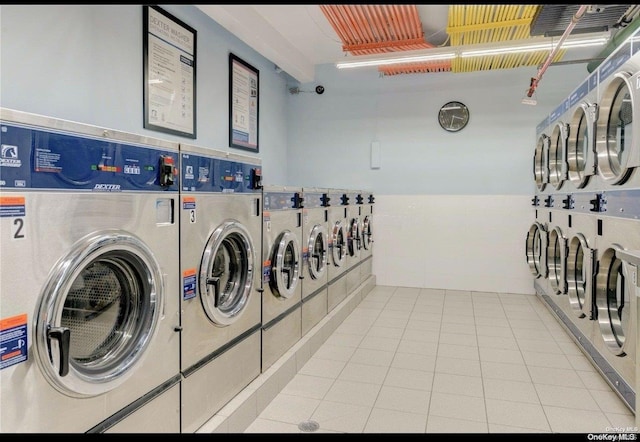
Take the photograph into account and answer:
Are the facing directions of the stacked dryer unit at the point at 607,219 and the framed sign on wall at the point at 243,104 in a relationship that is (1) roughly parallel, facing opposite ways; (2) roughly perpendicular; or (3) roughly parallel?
roughly parallel, facing opposite ways

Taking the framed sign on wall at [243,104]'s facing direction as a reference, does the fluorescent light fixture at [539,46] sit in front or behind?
in front

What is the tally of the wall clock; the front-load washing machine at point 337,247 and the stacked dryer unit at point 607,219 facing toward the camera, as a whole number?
1

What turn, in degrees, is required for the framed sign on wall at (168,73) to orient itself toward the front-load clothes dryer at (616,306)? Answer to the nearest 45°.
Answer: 0° — it already faces it

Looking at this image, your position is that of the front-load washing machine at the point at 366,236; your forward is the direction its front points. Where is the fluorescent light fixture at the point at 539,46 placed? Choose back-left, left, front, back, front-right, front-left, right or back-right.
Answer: front-right

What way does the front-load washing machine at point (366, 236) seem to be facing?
to the viewer's right

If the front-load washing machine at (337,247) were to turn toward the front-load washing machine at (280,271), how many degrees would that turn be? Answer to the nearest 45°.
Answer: approximately 90° to its right

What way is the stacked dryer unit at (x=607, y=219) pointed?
to the viewer's left

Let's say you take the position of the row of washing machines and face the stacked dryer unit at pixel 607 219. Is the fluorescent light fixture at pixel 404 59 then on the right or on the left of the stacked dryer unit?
left

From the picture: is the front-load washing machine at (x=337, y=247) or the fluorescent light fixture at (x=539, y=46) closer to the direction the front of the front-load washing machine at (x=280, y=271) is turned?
the fluorescent light fixture

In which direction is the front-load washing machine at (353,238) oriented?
to the viewer's right

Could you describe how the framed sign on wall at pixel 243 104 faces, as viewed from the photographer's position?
facing the viewer and to the right of the viewer

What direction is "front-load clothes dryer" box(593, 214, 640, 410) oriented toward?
to the viewer's left

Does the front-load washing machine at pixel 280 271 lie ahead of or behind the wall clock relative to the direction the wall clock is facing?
ahead
